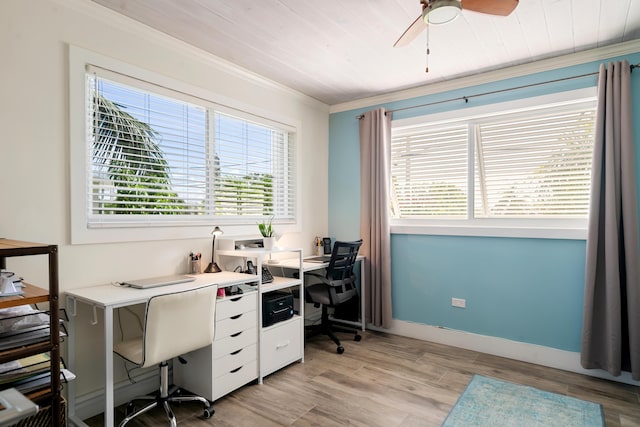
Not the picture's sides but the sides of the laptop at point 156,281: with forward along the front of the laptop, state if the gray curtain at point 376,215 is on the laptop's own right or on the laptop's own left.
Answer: on the laptop's own left

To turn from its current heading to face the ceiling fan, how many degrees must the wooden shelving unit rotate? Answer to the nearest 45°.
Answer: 0° — it already faces it

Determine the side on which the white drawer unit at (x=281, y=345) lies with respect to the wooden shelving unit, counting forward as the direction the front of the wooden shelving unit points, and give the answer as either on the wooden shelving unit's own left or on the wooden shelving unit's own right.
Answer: on the wooden shelving unit's own left

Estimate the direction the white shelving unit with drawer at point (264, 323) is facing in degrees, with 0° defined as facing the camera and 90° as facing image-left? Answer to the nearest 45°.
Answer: approximately 315°

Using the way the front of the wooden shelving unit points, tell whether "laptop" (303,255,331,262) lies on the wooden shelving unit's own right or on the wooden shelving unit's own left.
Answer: on the wooden shelving unit's own left

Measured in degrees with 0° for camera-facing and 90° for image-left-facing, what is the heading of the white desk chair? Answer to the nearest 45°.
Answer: approximately 135°

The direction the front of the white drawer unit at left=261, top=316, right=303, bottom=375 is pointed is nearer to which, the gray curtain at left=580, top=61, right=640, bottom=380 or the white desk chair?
the gray curtain
